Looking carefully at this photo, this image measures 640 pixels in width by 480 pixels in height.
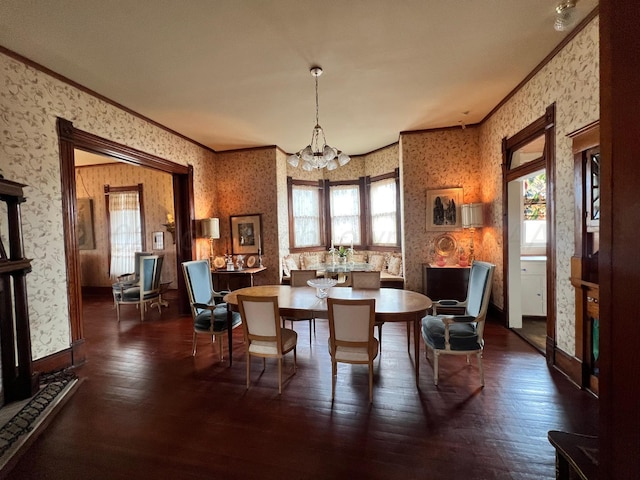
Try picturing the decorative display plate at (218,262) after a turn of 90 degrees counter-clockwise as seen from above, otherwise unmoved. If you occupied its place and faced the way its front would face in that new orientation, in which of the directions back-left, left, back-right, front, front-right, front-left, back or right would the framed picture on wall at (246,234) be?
front

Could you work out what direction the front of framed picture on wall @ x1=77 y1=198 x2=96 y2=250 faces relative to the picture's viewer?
facing the viewer

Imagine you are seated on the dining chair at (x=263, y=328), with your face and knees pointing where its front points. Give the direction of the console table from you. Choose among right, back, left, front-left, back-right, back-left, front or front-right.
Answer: front-left

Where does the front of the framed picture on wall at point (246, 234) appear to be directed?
toward the camera

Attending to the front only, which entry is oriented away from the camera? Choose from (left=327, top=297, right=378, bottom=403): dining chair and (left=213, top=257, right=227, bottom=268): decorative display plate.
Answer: the dining chair

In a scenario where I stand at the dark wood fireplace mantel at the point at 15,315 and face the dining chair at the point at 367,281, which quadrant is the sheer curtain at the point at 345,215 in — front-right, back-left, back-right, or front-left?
front-left

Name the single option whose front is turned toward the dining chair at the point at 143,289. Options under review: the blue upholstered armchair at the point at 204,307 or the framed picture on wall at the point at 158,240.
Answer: the framed picture on wall

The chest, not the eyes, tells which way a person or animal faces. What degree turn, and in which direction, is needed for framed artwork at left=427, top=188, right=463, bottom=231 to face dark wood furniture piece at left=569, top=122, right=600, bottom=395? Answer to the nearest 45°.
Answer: approximately 45° to its left

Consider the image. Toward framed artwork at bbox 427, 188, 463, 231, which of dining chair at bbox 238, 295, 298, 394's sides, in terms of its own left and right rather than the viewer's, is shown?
front

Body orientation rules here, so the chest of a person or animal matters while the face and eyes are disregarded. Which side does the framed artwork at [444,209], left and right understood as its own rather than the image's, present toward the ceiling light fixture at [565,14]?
front

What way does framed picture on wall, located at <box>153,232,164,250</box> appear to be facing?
toward the camera

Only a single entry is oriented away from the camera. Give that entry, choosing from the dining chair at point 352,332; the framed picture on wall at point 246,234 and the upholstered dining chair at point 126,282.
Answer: the dining chair

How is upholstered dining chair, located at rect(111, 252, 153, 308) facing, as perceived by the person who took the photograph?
facing the viewer and to the left of the viewer

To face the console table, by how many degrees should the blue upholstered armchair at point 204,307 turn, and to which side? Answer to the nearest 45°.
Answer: approximately 135° to its left

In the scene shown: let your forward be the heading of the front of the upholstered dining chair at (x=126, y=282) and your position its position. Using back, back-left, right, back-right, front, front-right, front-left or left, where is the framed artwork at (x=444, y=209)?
left

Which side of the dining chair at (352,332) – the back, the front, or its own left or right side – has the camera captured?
back

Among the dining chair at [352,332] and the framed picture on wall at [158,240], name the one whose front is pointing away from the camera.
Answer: the dining chair

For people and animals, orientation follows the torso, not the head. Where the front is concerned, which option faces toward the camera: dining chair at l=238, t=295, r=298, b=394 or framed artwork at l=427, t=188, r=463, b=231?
the framed artwork

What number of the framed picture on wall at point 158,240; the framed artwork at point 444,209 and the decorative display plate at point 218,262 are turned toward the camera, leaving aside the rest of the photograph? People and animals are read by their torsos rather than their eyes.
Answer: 3

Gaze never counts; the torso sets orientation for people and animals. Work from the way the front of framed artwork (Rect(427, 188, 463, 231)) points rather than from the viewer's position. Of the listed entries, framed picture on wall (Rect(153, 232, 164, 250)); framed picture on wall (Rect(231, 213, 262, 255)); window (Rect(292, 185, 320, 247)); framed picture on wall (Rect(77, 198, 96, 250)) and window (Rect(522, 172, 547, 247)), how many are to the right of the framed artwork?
4

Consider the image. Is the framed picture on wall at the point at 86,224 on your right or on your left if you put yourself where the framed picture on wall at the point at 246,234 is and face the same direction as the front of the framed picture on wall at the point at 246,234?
on your right
